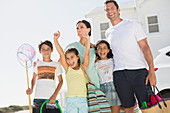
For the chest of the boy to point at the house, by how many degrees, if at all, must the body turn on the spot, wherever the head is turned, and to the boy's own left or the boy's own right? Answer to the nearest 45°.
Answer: approximately 135° to the boy's own left

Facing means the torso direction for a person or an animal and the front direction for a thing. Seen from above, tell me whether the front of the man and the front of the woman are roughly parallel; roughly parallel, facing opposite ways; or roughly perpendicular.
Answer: roughly parallel

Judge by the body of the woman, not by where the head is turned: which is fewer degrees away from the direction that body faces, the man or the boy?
the boy

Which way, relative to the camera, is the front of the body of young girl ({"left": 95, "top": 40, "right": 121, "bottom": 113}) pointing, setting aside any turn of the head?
toward the camera

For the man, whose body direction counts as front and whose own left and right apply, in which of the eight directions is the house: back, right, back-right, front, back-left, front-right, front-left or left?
back-right

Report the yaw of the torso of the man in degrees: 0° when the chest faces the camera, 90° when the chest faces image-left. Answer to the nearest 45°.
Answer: approximately 45°

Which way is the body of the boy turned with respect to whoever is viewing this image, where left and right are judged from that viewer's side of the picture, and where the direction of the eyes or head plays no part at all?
facing the viewer

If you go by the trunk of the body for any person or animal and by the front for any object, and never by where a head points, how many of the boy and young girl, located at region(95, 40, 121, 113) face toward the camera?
2

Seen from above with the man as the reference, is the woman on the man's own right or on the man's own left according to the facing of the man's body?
on the man's own right
